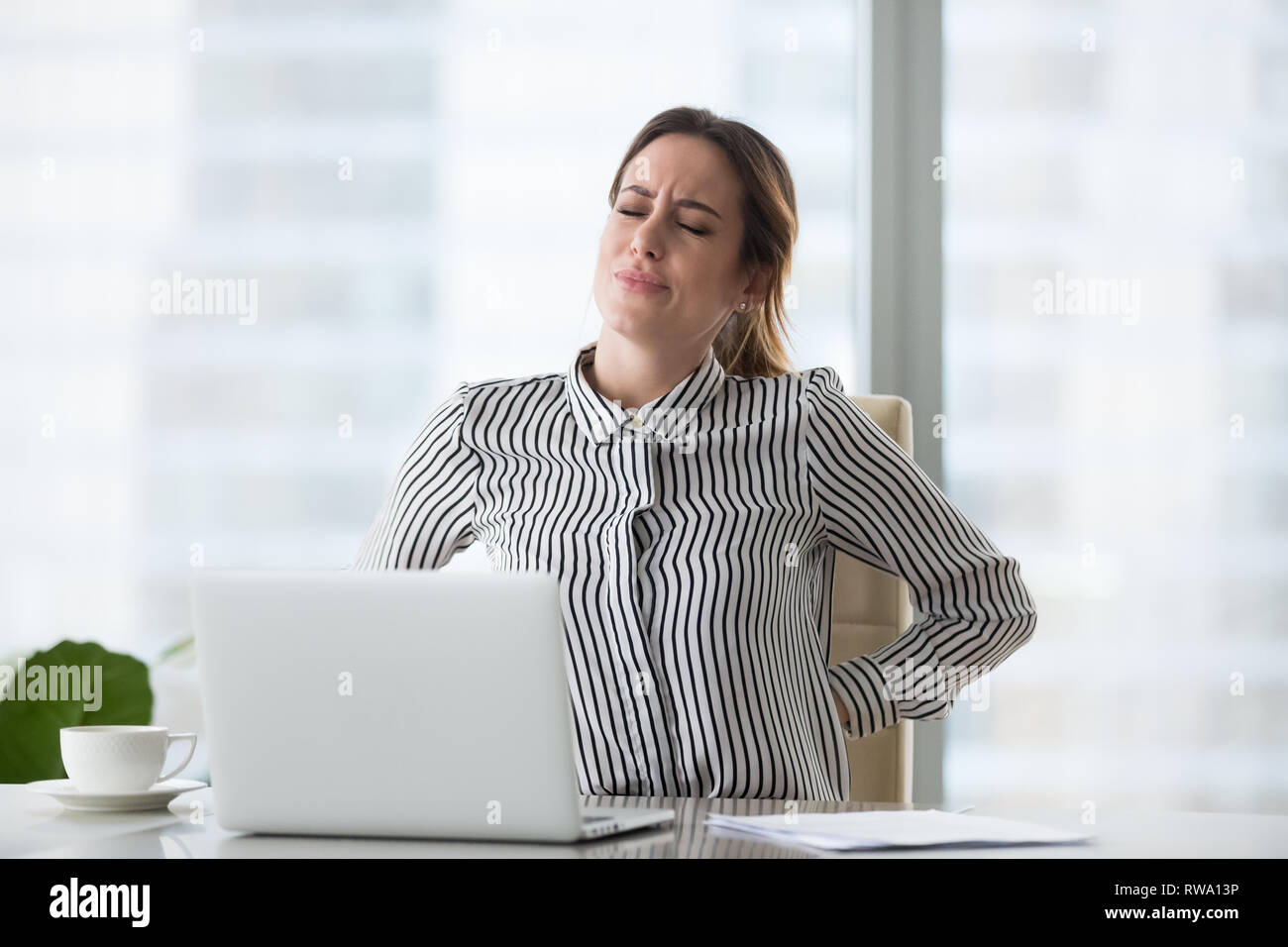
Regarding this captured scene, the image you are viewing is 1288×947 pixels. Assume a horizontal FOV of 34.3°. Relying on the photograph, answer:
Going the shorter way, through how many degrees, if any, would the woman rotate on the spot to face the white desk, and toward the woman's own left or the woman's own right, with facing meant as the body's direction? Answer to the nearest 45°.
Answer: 0° — they already face it

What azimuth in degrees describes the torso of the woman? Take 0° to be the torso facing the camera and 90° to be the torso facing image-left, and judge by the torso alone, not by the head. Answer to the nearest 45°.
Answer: approximately 0°

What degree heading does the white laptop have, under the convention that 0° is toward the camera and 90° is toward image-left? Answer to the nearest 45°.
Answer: approximately 225°

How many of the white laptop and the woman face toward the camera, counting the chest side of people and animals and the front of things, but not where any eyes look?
1
